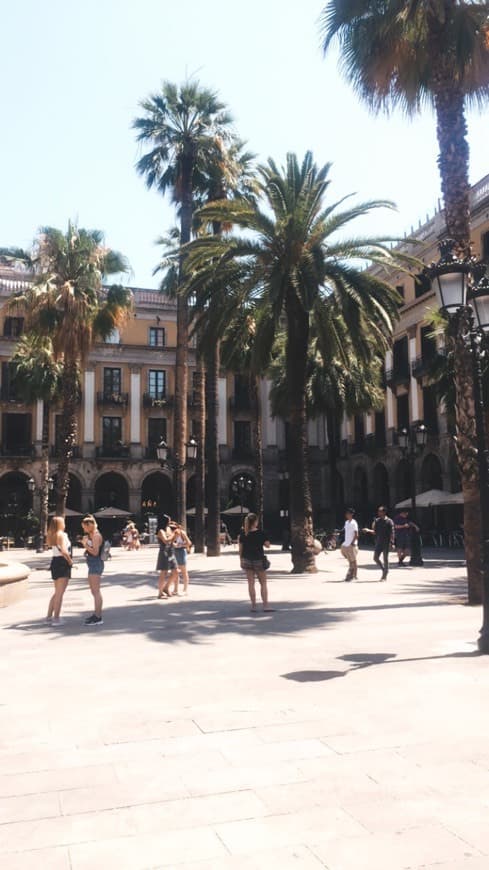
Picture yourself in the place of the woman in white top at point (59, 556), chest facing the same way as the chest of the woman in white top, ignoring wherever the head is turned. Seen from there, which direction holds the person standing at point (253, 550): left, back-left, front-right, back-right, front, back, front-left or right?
front

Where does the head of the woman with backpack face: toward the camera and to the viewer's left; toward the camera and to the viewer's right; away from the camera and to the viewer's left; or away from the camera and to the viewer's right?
toward the camera and to the viewer's left

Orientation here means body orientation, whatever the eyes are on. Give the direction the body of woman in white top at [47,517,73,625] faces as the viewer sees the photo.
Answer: to the viewer's right

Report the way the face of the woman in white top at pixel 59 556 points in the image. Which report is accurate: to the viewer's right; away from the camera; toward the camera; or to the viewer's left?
to the viewer's right

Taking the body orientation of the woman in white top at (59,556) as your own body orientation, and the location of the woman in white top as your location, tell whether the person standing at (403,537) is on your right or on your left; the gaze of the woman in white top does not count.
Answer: on your left

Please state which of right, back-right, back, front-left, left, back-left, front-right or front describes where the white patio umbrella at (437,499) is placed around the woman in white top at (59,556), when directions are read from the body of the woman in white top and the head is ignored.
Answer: front-left

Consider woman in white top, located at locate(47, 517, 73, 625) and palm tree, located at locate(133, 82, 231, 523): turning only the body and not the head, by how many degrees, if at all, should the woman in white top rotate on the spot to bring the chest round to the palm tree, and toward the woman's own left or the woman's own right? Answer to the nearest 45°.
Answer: approximately 90° to the woman's own left

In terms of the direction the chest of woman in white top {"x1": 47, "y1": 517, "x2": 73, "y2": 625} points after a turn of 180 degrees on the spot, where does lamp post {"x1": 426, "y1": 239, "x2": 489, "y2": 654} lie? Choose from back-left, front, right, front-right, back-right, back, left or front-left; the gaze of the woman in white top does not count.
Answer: back-left

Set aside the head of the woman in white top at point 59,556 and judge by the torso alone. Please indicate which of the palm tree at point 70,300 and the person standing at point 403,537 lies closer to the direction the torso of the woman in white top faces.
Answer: the person standing

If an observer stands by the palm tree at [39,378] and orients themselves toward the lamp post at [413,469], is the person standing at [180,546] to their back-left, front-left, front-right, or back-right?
front-right

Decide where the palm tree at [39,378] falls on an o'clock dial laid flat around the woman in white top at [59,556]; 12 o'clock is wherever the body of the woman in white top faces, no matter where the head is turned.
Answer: The palm tree is roughly at 9 o'clock from the woman in white top.
